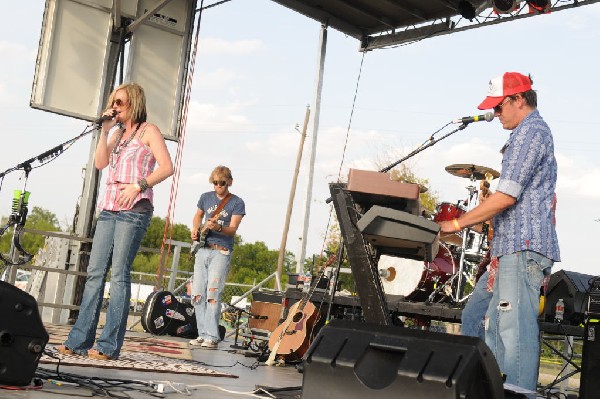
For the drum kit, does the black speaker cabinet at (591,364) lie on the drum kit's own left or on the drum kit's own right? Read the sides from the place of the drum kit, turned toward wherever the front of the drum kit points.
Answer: on the drum kit's own left

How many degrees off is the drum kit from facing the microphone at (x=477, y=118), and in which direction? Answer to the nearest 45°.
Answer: approximately 45° to its left

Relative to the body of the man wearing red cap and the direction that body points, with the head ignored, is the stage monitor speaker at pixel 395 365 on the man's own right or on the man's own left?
on the man's own left

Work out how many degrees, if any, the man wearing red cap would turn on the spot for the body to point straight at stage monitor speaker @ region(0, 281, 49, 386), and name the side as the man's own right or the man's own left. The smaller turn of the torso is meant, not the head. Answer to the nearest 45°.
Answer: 0° — they already face it

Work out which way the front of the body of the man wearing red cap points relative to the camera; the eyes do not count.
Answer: to the viewer's left

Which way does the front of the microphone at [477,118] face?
to the viewer's right

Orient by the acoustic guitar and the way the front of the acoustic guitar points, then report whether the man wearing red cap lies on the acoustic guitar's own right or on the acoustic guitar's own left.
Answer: on the acoustic guitar's own left

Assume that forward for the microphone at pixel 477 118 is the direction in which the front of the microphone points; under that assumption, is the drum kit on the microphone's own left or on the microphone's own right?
on the microphone's own left

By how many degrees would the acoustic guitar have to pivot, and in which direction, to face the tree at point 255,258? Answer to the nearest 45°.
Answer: approximately 135° to its right

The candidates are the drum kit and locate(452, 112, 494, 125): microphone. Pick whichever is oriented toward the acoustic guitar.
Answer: the drum kit

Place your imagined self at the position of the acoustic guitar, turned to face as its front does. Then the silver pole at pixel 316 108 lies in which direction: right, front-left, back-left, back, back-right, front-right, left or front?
back-right
